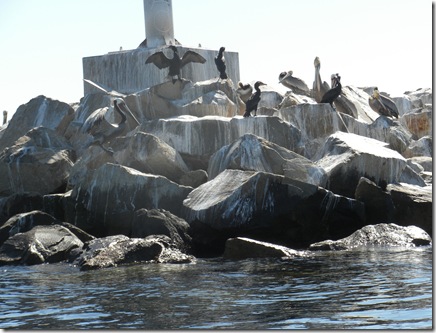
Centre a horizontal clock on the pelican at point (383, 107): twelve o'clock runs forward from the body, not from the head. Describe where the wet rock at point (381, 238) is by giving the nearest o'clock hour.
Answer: The wet rock is roughly at 9 o'clock from the pelican.

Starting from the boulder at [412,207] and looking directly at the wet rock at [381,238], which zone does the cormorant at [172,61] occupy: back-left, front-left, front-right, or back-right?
back-right

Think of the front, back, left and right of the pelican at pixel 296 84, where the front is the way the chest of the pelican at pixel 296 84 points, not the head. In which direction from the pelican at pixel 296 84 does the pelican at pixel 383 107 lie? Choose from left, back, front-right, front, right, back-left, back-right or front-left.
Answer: back-left

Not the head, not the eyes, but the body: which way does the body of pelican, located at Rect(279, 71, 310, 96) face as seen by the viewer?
to the viewer's left

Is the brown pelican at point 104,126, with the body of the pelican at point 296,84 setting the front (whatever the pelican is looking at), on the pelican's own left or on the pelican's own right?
on the pelican's own left

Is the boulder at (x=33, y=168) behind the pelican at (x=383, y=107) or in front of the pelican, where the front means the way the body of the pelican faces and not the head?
in front

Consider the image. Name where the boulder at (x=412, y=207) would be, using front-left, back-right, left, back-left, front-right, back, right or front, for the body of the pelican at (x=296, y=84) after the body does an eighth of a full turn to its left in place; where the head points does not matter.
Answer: front-left

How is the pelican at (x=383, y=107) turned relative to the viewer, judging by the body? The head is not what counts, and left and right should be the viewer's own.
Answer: facing to the left of the viewer

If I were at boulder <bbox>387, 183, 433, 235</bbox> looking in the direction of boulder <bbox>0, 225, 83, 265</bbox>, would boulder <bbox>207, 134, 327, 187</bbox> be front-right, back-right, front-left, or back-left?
front-right

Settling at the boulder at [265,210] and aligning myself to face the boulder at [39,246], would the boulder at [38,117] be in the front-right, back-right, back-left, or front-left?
front-right
